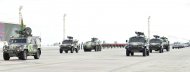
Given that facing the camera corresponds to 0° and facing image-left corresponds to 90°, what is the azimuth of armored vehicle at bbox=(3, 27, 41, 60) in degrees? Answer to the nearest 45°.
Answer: approximately 45°

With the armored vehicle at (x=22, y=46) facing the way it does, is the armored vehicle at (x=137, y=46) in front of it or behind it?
behind
